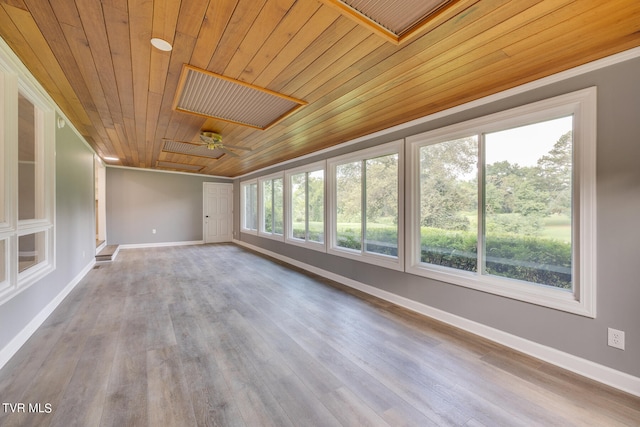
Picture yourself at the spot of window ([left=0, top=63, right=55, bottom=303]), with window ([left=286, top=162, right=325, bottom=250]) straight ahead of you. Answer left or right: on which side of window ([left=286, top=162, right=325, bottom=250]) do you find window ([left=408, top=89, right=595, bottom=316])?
right

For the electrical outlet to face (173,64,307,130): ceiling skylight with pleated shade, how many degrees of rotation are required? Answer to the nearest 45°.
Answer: approximately 45° to its right

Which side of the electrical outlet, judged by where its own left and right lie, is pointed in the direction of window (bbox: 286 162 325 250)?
right

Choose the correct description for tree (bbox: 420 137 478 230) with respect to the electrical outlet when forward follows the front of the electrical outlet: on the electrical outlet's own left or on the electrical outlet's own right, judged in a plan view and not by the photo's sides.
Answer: on the electrical outlet's own right

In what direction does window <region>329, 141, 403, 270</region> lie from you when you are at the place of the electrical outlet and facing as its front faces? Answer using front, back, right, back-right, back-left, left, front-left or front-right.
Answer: right

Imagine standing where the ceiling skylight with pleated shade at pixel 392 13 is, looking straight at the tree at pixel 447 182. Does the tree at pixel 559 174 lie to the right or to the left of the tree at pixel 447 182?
right

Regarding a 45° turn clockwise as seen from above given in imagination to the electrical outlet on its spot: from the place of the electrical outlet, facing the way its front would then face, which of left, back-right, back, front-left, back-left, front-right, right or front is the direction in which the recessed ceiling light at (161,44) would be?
front

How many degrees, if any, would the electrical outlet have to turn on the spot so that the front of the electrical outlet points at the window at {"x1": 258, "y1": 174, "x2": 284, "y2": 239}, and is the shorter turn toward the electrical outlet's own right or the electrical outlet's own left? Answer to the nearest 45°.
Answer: approximately 90° to the electrical outlet's own right

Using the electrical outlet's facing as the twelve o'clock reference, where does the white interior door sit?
The white interior door is roughly at 3 o'clock from the electrical outlet.
